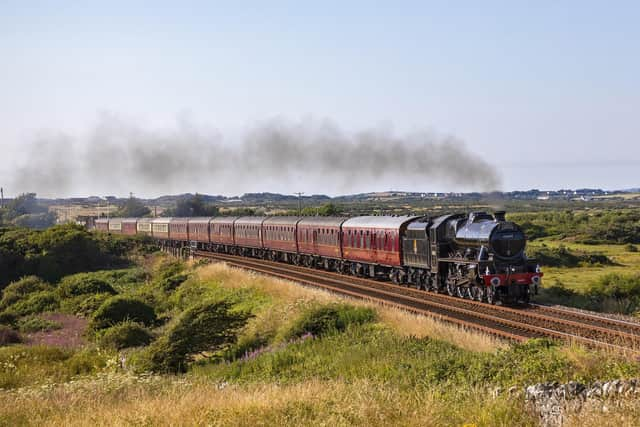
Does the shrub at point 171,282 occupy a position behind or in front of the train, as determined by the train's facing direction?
behind

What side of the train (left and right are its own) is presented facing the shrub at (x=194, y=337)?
right

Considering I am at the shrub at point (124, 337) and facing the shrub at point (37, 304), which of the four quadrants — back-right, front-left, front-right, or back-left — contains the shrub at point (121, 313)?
front-right

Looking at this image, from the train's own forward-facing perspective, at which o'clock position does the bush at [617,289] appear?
The bush is roughly at 10 o'clock from the train.

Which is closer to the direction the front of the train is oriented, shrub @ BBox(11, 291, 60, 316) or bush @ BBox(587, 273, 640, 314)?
the bush

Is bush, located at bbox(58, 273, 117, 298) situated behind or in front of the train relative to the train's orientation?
behind

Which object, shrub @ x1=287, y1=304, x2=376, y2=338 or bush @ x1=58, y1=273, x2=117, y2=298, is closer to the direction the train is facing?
the shrub

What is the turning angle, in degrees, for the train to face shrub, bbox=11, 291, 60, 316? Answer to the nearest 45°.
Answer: approximately 180°

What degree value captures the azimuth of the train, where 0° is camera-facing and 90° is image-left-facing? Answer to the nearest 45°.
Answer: approximately 315°

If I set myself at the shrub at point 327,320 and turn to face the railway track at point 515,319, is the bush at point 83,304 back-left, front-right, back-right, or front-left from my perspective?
back-left
